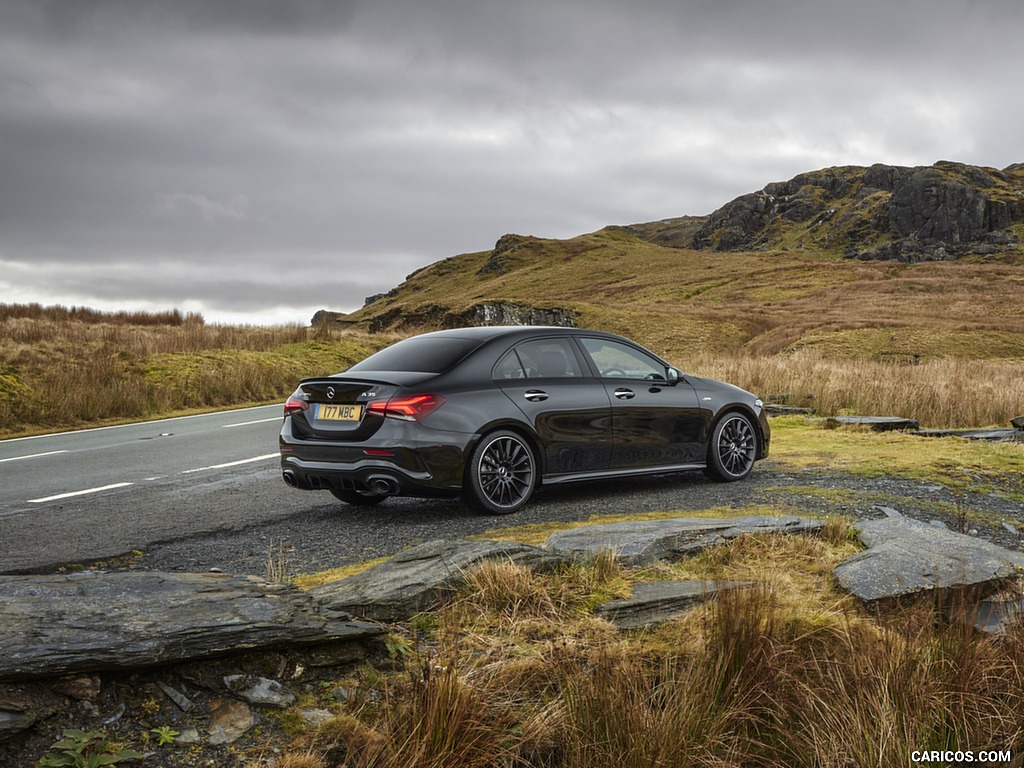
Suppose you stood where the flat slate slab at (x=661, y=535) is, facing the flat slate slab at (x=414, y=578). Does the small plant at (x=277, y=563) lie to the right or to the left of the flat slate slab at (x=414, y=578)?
right

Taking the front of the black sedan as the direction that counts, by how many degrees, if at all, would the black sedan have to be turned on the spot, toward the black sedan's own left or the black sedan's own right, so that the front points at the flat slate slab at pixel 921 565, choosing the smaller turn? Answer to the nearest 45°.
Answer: approximately 90° to the black sedan's own right

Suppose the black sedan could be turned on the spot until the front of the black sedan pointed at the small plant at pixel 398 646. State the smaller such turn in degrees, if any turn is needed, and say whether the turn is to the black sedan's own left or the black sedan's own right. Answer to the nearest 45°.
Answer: approximately 135° to the black sedan's own right

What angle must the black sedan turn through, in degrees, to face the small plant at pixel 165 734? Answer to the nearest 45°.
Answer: approximately 135° to its right

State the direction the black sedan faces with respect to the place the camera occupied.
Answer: facing away from the viewer and to the right of the viewer

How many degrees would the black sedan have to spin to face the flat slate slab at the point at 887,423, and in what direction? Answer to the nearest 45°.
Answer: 0° — it already faces it

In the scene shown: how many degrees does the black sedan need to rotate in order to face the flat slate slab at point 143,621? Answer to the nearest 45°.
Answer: approximately 135° to its right

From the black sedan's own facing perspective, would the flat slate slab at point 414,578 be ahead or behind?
behind

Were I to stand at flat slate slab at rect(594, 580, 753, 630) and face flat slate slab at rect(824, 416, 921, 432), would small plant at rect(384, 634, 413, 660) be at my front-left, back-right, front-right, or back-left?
back-left

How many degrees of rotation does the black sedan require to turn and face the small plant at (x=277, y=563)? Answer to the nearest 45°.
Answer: approximately 180°
